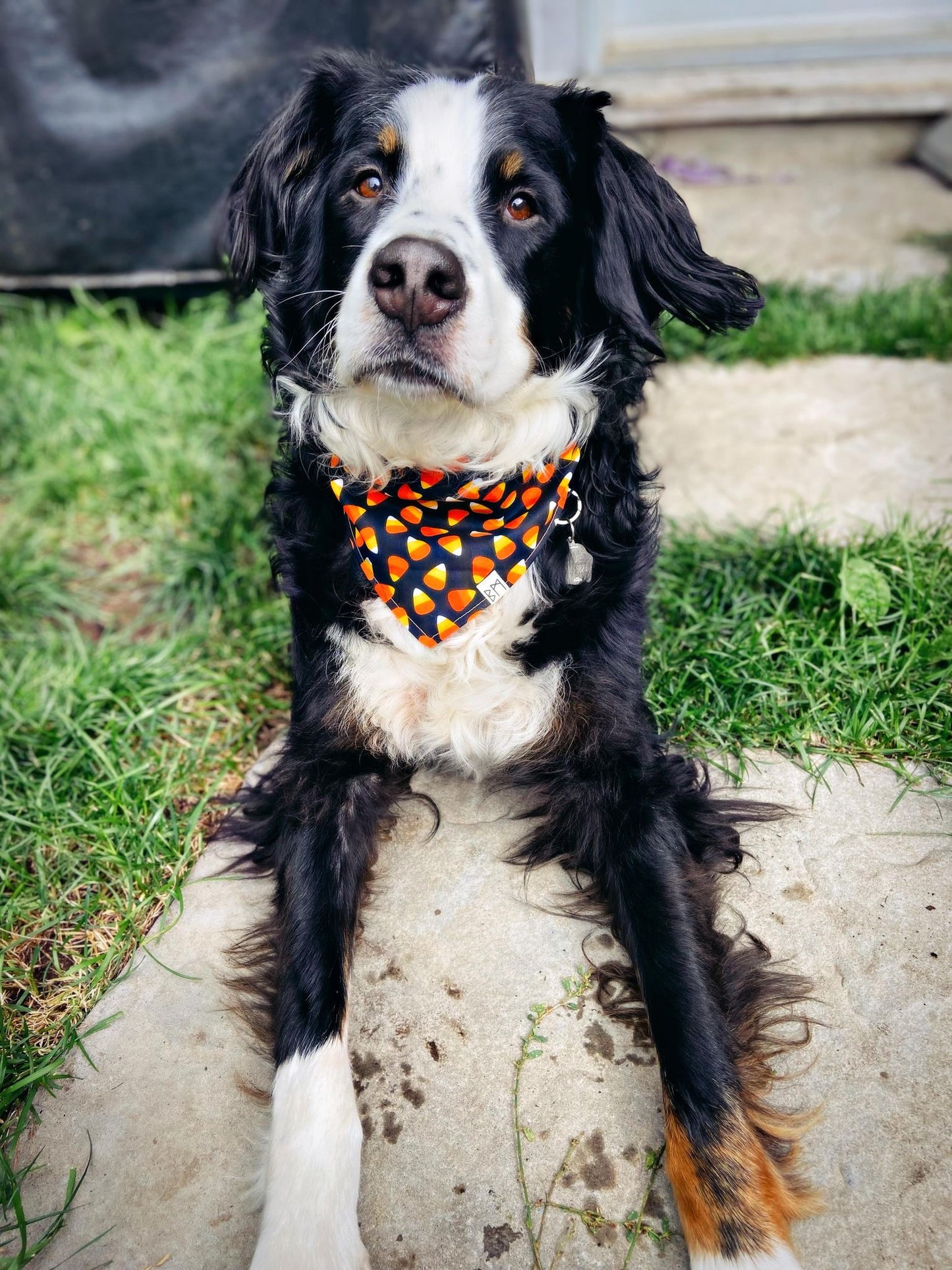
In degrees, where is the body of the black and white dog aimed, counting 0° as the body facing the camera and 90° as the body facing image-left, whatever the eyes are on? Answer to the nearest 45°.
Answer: approximately 0°

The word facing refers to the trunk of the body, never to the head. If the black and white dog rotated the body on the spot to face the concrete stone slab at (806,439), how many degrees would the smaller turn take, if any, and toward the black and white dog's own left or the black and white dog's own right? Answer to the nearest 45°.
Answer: approximately 135° to the black and white dog's own left

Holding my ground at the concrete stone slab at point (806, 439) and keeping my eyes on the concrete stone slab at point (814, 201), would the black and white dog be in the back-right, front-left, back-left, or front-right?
back-left

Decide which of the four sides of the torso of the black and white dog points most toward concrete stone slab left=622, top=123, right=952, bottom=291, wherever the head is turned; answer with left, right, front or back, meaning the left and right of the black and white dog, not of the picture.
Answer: back

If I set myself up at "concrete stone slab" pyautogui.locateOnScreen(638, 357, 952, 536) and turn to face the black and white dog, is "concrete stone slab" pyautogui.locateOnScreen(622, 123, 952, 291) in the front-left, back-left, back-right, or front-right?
back-right
